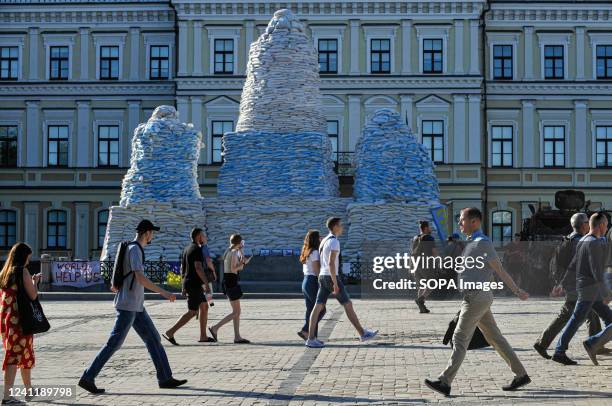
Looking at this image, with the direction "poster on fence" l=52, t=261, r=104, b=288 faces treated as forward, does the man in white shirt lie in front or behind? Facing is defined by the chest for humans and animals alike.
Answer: in front

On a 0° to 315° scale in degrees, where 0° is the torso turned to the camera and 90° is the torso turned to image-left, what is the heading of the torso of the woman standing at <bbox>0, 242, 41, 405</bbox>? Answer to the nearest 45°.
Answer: approximately 270°

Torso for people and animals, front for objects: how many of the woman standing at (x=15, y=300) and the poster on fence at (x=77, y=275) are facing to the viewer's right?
1

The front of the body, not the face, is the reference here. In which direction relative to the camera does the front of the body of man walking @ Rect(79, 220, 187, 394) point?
to the viewer's right

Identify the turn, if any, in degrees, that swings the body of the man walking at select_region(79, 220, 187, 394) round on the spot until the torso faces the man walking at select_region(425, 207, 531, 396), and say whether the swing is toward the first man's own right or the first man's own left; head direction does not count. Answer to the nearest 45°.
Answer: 0° — they already face them

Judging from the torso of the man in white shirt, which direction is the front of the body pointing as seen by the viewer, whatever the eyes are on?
to the viewer's right

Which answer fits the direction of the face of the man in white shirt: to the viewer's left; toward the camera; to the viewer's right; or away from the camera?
to the viewer's right

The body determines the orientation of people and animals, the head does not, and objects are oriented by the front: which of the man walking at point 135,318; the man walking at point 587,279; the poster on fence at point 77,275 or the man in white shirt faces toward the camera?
the poster on fence
